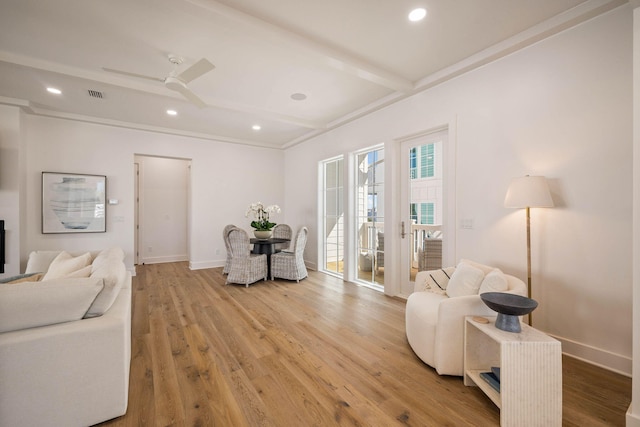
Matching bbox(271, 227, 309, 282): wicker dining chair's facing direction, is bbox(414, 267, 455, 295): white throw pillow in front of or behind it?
behind

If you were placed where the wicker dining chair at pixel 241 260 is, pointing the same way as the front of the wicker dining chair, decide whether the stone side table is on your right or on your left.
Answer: on your right

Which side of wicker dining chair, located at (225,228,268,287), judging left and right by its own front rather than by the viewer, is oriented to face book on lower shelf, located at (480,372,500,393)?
right

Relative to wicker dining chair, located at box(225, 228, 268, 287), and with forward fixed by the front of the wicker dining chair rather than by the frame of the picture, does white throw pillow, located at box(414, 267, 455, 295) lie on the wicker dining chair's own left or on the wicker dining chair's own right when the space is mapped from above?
on the wicker dining chair's own right

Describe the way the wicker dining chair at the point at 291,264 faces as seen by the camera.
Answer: facing away from the viewer and to the left of the viewer
